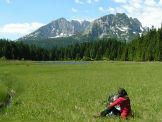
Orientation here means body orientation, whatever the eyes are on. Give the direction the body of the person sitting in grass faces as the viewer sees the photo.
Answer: to the viewer's left
